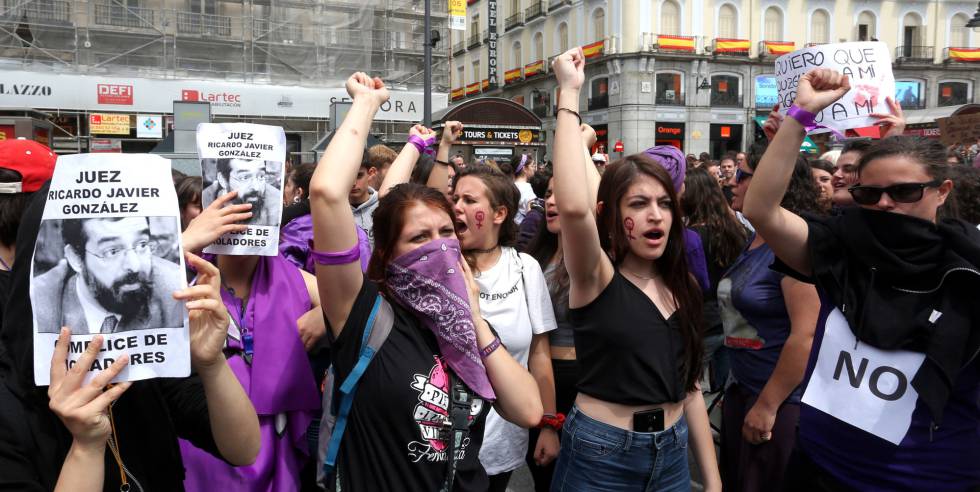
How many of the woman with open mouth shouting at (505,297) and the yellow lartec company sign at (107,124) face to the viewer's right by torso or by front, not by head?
0

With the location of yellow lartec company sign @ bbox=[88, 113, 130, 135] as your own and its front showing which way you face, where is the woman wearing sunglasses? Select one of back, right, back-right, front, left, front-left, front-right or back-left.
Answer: front

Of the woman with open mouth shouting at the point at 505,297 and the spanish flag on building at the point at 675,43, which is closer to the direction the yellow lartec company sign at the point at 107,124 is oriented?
the woman with open mouth shouting

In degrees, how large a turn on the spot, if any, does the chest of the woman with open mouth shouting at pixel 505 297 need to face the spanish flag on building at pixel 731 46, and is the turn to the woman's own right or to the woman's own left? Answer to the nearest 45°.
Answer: approximately 135° to the woman's own right

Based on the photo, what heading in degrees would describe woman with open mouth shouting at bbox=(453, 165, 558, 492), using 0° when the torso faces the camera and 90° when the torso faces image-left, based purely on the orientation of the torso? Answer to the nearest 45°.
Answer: approximately 45°

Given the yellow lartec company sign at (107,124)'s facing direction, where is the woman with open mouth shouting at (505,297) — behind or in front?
in front

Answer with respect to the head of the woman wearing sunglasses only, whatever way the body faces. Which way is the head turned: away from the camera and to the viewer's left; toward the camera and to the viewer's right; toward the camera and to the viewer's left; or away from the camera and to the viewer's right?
toward the camera and to the viewer's left

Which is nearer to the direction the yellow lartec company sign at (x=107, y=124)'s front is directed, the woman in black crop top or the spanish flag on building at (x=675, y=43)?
the woman in black crop top

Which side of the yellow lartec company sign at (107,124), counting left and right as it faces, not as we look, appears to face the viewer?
front

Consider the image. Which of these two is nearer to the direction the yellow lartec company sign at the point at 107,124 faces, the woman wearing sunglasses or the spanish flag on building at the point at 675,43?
the woman wearing sunglasses

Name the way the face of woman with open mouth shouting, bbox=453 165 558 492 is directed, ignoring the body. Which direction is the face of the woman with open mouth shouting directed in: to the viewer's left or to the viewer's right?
to the viewer's left

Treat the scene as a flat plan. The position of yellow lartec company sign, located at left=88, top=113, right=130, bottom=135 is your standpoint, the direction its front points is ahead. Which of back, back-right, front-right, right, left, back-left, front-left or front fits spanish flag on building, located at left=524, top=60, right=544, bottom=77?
back-left

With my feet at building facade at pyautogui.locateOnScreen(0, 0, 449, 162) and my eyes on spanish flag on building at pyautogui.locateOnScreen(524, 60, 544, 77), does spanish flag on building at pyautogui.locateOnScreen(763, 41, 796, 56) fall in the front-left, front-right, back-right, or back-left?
front-right
